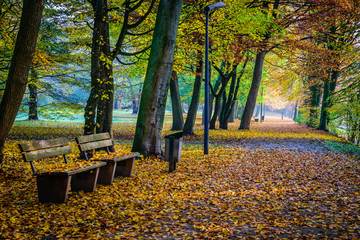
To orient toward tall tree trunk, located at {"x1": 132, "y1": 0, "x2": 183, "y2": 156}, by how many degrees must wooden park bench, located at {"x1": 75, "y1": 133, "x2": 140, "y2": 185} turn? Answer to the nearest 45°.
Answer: approximately 90° to its left

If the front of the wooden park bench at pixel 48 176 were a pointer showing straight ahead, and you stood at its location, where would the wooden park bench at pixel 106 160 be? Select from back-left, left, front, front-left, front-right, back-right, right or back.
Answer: left

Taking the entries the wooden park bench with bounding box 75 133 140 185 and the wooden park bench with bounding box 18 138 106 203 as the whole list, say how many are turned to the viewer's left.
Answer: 0

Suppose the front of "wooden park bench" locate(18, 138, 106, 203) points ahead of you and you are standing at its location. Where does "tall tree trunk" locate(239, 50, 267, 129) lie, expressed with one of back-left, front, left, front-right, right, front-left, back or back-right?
left

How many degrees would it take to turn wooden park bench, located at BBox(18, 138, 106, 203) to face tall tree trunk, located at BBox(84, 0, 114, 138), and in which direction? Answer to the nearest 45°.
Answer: approximately 135° to its left

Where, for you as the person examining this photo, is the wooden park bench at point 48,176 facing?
facing the viewer and to the right of the viewer

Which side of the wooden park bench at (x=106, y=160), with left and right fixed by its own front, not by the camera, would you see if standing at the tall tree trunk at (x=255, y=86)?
left

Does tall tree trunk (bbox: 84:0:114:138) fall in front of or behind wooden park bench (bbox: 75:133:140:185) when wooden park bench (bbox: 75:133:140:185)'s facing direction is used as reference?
behind

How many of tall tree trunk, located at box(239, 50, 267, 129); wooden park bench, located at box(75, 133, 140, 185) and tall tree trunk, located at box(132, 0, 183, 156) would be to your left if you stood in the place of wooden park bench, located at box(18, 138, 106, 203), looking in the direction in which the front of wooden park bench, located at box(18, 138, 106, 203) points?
3
